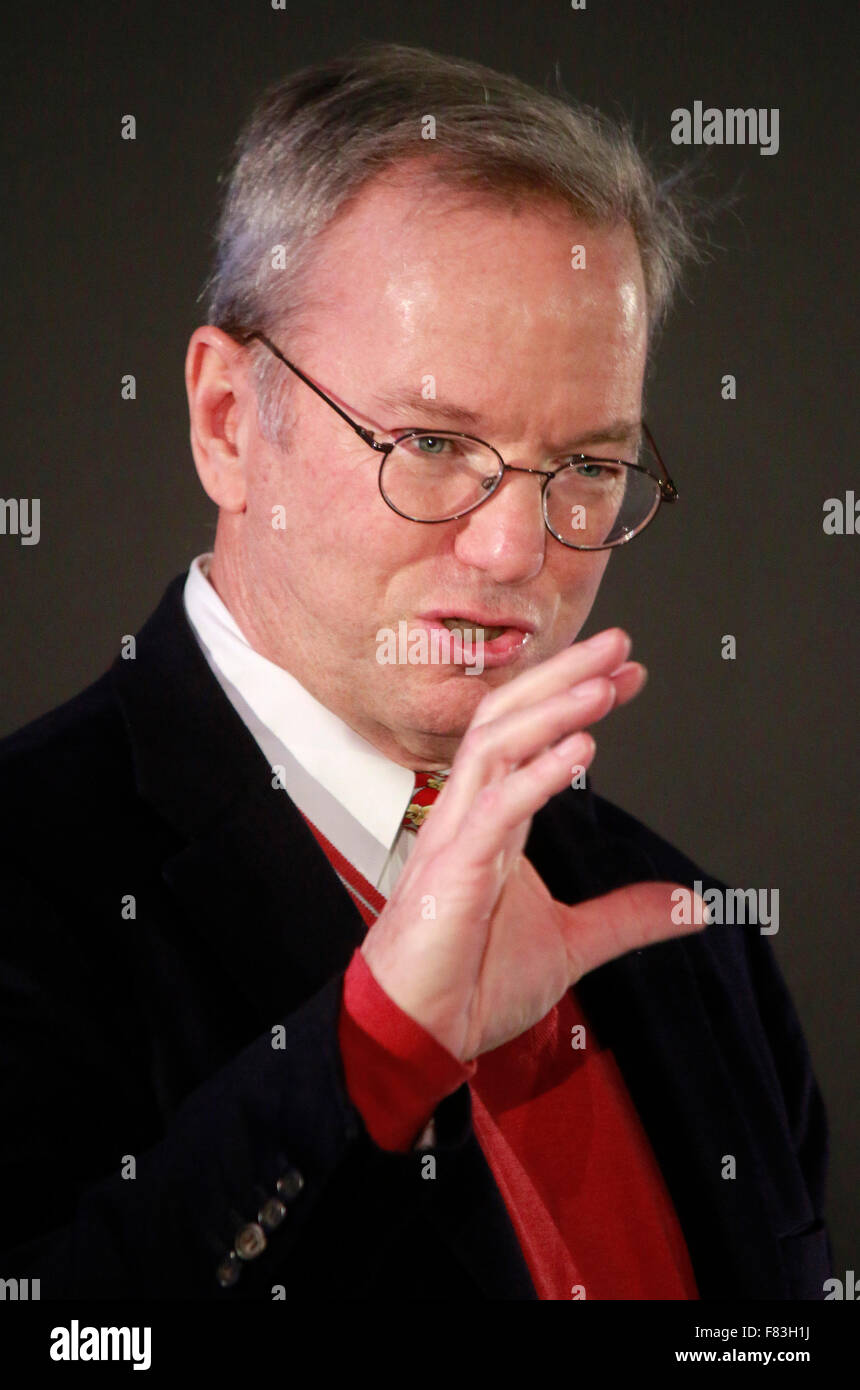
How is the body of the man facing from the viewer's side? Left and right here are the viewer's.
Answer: facing the viewer and to the right of the viewer

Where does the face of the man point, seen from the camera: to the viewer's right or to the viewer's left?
to the viewer's right
